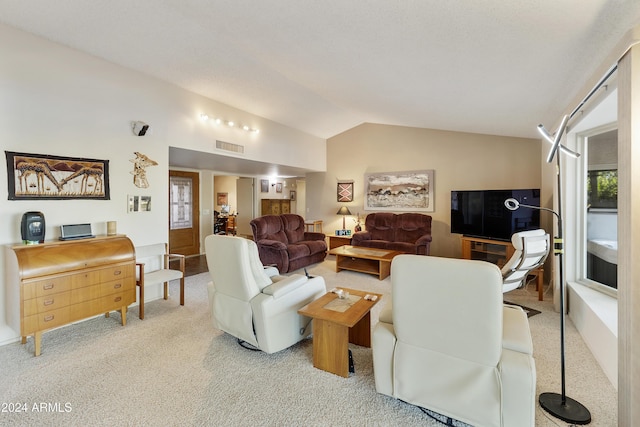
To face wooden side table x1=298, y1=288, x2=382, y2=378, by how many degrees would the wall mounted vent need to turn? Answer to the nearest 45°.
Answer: approximately 45° to its right

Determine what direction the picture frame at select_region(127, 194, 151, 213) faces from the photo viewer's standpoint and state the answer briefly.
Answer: facing the viewer and to the right of the viewer

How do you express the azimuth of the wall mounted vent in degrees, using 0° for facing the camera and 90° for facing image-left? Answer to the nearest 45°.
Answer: approximately 315°

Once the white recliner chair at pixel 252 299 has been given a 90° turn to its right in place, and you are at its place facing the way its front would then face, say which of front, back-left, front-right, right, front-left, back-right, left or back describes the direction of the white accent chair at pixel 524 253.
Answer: front-left

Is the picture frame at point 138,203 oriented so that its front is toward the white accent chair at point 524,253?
yes

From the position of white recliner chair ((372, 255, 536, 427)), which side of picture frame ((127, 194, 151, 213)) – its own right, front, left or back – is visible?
front

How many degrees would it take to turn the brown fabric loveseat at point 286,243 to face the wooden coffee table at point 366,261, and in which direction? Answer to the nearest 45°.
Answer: approximately 45° to its left

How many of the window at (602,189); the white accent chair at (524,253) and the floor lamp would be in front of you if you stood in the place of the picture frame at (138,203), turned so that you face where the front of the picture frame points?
3

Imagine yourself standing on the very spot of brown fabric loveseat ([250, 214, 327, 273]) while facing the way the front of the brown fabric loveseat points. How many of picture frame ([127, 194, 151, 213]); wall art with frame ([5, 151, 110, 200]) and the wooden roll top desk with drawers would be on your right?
3

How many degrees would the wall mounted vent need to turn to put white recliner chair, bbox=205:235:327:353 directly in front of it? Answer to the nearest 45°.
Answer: approximately 45° to its right

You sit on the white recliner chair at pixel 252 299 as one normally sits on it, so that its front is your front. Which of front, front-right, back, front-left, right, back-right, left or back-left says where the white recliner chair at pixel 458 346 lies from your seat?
right

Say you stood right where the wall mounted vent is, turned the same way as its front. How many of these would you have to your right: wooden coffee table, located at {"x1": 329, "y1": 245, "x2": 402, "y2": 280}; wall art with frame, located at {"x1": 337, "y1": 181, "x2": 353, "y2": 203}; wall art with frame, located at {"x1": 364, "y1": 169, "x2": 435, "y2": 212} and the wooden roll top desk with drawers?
1

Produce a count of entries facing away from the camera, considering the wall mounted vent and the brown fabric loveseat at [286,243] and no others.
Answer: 0
